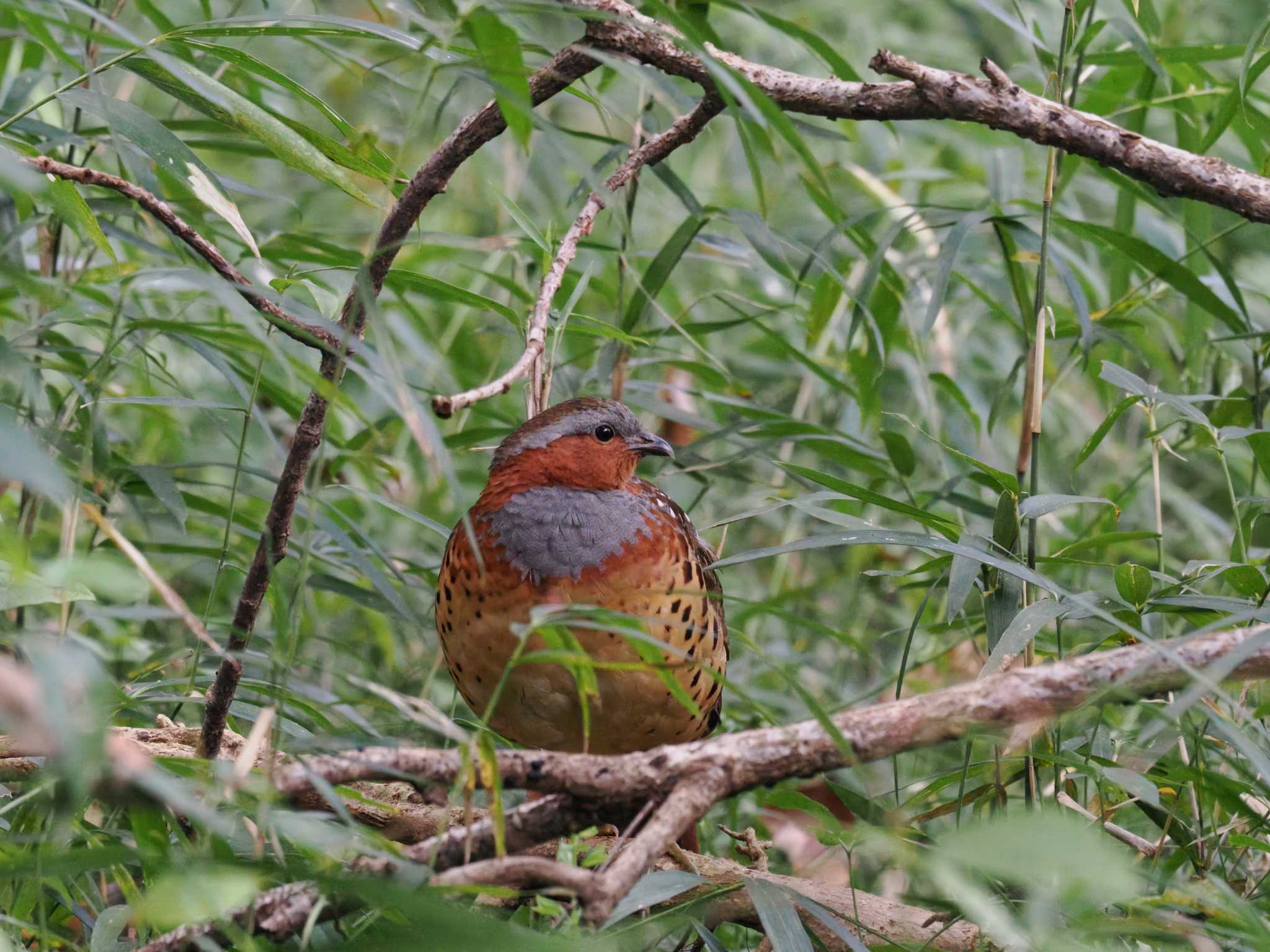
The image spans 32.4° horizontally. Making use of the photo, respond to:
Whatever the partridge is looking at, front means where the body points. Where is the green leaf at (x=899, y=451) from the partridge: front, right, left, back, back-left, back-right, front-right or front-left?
back-left

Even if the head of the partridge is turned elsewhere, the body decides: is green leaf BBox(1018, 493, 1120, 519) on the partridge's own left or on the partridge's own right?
on the partridge's own left

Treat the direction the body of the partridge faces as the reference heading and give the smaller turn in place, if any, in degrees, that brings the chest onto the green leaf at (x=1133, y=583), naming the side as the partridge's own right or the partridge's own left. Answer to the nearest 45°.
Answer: approximately 45° to the partridge's own left

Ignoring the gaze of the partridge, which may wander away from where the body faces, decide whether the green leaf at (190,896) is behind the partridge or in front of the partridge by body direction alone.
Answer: in front

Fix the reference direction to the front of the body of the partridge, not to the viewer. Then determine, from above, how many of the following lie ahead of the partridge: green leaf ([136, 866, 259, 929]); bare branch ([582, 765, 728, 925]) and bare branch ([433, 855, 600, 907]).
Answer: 3

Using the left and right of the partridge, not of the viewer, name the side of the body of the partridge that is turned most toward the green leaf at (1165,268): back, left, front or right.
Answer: left

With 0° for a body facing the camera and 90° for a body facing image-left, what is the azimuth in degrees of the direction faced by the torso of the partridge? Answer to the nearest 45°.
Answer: approximately 0°
